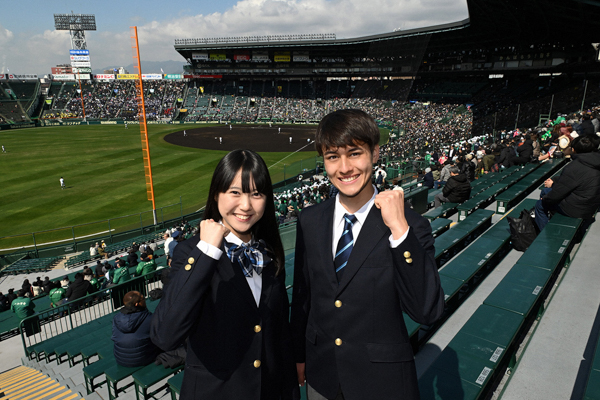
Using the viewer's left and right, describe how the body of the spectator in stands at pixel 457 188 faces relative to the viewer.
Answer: facing away from the viewer and to the left of the viewer

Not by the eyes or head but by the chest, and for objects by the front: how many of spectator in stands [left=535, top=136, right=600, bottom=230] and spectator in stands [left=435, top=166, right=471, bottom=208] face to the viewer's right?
0

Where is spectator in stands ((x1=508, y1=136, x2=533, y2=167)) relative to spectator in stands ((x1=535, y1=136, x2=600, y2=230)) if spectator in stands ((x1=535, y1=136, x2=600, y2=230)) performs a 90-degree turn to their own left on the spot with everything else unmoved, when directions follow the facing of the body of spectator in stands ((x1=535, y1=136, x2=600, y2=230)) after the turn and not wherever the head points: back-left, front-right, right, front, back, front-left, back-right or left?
back-right

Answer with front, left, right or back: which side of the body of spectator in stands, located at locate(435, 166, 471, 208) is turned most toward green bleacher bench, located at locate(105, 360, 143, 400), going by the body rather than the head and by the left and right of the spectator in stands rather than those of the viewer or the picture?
left

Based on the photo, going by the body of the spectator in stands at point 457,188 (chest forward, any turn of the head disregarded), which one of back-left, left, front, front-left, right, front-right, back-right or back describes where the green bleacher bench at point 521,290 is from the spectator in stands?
back-left

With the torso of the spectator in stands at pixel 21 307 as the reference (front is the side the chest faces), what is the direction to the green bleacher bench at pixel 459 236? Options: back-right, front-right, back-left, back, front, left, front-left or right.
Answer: back-right

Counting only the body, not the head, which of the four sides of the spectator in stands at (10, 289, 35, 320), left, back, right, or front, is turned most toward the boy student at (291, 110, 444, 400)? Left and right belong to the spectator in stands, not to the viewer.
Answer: back

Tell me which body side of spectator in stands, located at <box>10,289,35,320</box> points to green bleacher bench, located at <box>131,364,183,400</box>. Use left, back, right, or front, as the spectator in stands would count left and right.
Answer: back

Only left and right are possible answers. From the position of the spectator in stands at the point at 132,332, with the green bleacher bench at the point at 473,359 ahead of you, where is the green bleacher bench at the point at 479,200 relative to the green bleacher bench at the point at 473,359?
left

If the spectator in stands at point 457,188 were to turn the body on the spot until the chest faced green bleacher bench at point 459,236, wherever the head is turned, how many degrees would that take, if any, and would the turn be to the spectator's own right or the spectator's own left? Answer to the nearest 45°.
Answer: approximately 135° to the spectator's own left

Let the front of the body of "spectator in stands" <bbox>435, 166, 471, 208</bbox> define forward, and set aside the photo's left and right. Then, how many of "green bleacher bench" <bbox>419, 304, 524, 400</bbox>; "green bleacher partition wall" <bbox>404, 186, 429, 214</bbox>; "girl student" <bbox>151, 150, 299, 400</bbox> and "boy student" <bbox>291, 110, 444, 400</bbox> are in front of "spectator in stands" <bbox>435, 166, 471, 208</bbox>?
1

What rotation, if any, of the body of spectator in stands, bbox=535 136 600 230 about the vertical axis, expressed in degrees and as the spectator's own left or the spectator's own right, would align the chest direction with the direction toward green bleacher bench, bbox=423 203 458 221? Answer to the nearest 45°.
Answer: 0° — they already face it

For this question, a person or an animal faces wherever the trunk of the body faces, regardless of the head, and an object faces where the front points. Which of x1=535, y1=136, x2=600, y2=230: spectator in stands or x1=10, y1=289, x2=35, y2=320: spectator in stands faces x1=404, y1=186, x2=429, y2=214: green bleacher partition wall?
x1=535, y1=136, x2=600, y2=230: spectator in stands
